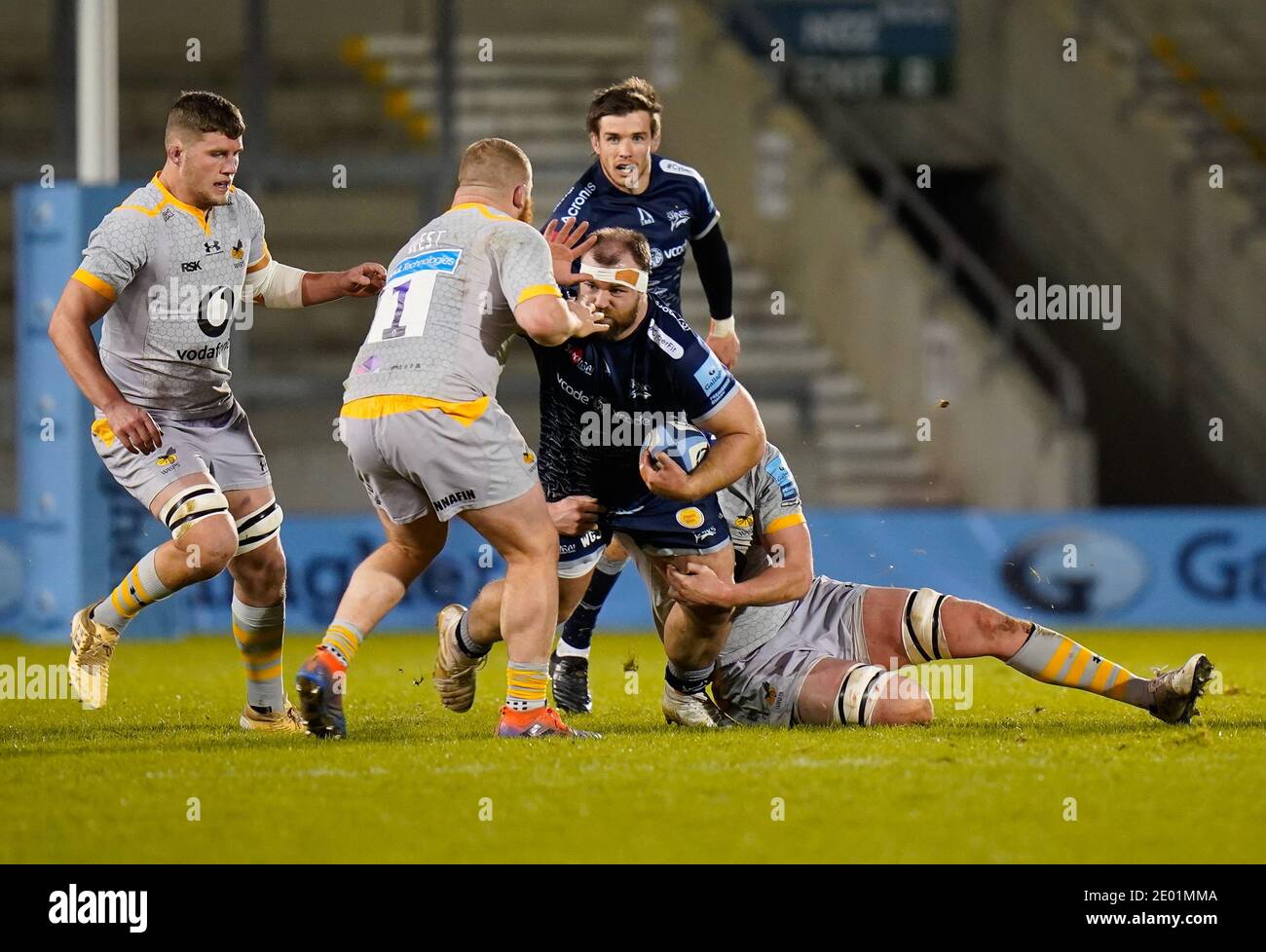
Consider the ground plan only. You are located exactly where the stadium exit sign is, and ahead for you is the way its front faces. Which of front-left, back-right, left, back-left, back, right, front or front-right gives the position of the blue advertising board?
front

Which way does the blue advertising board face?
toward the camera

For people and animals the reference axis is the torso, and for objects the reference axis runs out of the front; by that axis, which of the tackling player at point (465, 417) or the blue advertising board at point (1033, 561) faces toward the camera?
the blue advertising board

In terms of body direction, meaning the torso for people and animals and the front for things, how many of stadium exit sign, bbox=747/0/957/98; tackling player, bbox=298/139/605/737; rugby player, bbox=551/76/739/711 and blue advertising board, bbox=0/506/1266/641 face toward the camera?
3

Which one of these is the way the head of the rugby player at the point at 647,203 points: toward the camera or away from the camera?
toward the camera

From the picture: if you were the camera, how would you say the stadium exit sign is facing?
facing the viewer

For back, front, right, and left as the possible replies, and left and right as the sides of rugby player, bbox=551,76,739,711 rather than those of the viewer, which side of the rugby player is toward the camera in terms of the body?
front

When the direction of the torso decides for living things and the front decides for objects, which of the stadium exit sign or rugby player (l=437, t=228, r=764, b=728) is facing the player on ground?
the stadium exit sign

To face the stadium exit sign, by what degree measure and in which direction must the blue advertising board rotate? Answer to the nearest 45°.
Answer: approximately 180°

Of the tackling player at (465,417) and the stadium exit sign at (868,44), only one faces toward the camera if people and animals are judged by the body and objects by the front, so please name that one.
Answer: the stadium exit sign

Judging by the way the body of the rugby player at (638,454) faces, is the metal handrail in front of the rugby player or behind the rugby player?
behind

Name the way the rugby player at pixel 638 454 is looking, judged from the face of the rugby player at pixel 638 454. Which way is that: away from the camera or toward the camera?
toward the camera

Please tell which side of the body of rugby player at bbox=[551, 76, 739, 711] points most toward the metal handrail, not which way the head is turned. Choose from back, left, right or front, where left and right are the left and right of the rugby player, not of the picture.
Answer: back

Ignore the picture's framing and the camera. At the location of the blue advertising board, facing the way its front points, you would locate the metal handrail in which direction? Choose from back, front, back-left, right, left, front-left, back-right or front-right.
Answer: back
